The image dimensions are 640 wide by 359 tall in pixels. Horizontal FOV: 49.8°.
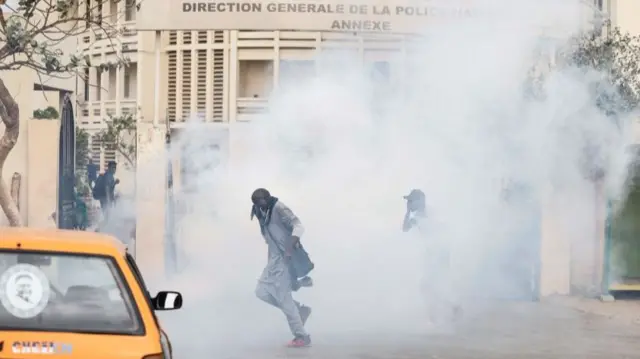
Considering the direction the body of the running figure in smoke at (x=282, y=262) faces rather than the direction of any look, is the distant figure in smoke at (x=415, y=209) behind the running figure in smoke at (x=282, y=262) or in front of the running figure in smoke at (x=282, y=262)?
behind
